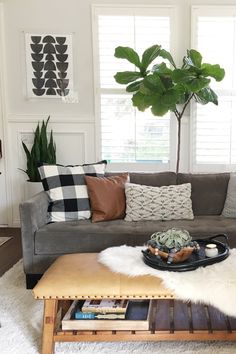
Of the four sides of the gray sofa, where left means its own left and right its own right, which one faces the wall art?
back

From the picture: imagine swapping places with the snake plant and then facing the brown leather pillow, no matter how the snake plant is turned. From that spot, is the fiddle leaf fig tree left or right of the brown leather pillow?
left

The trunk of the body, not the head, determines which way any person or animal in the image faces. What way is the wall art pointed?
toward the camera

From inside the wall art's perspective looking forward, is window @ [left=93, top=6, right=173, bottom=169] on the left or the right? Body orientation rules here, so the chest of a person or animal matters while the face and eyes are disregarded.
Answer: on its left

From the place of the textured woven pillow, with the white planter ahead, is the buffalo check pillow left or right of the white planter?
left

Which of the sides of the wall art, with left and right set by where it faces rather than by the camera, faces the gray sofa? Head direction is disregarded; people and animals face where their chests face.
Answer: front

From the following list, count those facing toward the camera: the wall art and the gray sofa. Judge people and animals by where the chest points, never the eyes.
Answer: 2

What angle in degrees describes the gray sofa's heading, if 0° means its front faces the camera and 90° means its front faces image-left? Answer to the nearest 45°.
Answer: approximately 0°

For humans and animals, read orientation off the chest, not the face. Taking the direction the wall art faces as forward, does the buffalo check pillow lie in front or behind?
in front

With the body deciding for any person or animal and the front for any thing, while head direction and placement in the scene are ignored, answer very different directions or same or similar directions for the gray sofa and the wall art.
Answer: same or similar directions

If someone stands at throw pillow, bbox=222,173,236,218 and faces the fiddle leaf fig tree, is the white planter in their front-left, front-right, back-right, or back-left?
front-left

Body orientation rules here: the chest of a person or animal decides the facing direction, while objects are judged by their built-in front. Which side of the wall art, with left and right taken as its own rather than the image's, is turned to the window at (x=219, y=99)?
left

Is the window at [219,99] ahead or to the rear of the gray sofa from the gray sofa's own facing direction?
to the rear

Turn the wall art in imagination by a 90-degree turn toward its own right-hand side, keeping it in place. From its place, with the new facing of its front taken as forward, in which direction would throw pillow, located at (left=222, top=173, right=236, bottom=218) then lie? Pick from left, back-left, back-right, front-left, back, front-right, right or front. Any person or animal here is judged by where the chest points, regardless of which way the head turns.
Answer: back-left
